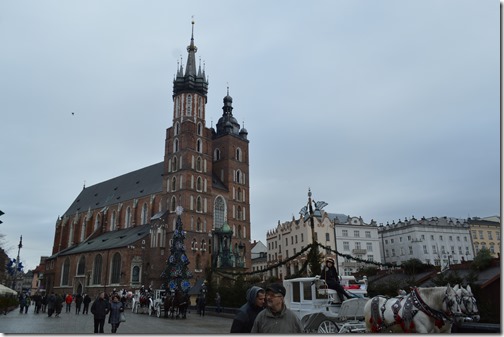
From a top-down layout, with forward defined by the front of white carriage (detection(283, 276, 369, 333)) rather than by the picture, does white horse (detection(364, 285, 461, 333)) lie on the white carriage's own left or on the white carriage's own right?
on the white carriage's own right

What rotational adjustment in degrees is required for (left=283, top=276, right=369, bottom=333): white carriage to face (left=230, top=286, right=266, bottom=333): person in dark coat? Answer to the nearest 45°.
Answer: approximately 90° to its right

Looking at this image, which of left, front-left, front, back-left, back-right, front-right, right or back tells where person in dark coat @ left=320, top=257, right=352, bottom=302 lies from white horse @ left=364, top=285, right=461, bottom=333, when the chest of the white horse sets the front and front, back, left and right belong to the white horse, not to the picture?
back-left

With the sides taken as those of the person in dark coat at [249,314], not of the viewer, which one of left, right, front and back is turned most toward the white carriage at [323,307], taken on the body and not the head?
left

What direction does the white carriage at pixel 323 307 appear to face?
to the viewer's right

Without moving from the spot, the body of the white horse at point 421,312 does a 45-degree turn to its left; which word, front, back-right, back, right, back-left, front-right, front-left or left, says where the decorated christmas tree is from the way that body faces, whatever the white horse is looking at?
left

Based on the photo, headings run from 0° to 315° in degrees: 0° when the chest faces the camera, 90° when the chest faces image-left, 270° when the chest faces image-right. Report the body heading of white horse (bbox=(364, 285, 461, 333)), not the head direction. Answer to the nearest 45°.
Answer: approximately 270°
